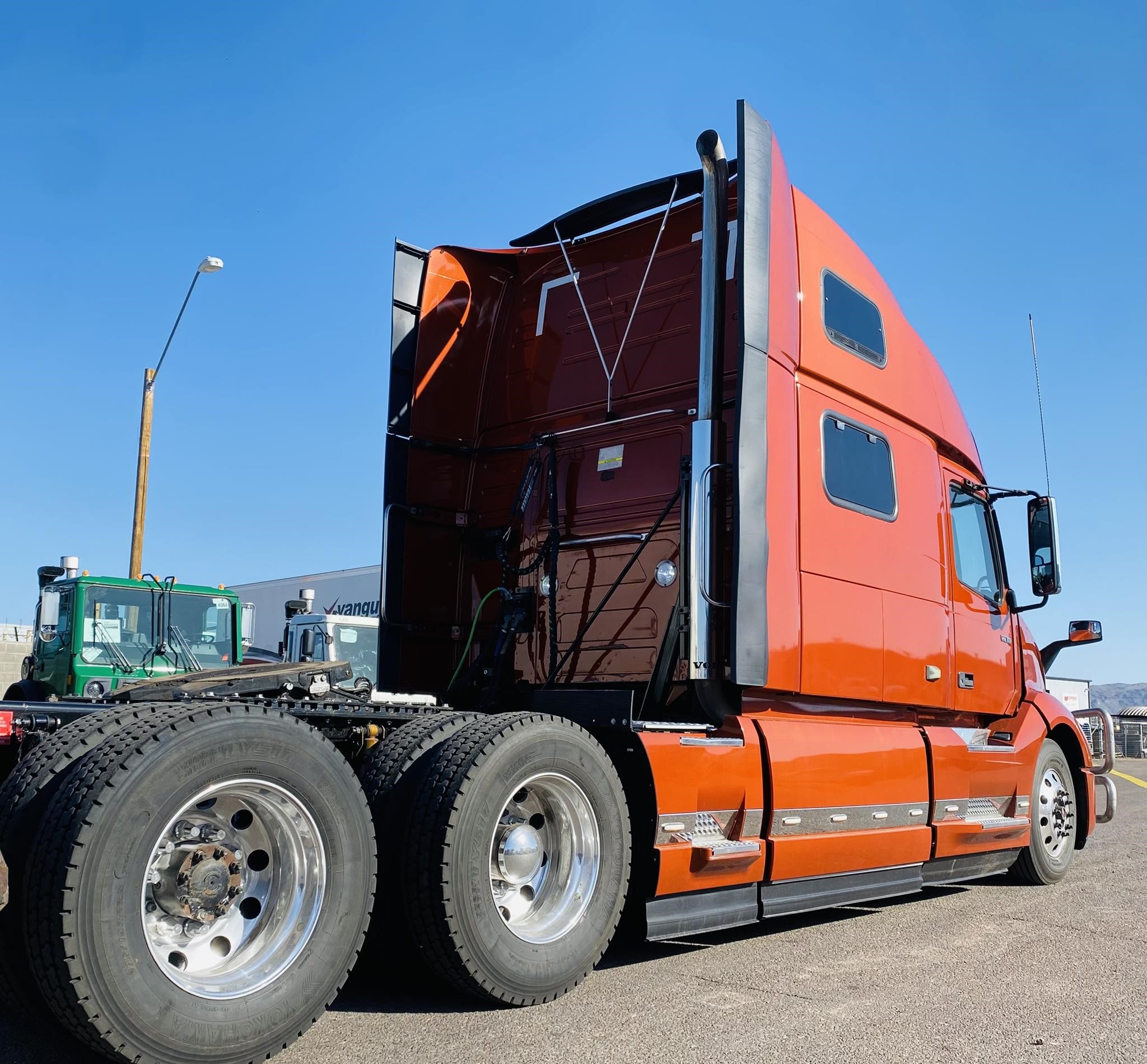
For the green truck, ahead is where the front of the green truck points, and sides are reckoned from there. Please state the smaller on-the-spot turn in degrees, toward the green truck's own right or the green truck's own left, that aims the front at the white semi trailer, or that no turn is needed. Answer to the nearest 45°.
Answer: approximately 135° to the green truck's own left

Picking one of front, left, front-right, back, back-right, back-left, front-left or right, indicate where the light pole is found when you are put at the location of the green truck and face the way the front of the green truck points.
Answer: back-left

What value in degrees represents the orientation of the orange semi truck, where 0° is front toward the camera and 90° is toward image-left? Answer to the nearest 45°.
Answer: approximately 225°

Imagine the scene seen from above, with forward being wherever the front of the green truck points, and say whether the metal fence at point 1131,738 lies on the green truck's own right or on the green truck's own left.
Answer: on the green truck's own left

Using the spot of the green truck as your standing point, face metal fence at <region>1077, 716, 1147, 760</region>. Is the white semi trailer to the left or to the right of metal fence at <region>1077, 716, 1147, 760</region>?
left

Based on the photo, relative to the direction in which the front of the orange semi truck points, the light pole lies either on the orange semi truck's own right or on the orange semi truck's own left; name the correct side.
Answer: on the orange semi truck's own left

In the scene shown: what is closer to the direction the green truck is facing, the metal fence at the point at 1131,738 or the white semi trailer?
the metal fence

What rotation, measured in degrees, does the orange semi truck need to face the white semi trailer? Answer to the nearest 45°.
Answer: approximately 45° to its left

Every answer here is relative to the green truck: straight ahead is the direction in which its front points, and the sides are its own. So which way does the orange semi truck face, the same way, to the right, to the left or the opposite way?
to the left

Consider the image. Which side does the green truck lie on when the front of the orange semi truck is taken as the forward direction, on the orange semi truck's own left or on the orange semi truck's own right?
on the orange semi truck's own left
